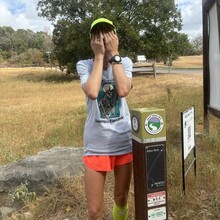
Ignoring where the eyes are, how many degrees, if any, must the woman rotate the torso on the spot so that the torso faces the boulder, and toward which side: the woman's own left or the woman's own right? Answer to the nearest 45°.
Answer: approximately 135° to the woman's own right

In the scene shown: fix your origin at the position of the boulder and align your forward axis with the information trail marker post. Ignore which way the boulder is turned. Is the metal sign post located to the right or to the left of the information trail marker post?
left

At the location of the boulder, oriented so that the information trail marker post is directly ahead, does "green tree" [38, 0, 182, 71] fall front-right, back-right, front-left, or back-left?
back-left

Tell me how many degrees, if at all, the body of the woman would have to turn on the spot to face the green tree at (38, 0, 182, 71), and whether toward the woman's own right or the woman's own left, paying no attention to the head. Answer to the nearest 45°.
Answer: approximately 180°

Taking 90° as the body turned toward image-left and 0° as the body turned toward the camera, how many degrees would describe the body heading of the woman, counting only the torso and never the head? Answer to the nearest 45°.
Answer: approximately 0°
